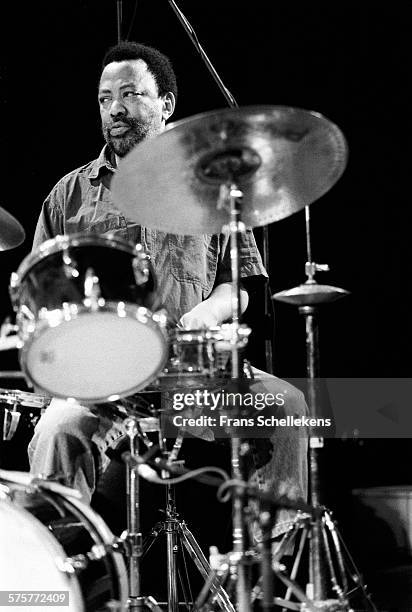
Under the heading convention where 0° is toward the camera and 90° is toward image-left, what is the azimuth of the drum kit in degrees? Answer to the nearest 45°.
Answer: approximately 45°

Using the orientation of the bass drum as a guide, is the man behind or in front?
behind

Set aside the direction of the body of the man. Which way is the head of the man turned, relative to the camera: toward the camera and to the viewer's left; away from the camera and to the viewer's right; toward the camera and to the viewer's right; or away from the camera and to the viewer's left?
toward the camera and to the viewer's left

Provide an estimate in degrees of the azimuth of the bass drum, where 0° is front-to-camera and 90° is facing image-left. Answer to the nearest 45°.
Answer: approximately 45°
